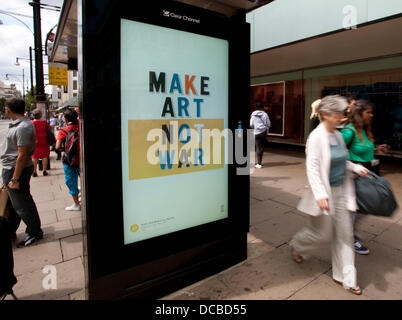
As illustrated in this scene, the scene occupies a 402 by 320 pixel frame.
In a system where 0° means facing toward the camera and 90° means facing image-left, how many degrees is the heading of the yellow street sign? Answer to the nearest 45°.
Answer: approximately 0°

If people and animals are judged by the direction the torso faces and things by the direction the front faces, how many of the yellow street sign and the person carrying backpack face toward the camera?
1
